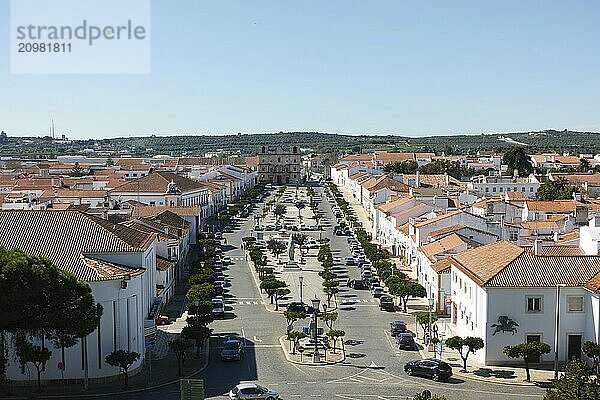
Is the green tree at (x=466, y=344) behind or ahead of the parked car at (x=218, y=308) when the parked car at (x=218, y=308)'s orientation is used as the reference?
ahead

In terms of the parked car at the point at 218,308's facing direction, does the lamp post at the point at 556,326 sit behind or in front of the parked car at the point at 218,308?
in front

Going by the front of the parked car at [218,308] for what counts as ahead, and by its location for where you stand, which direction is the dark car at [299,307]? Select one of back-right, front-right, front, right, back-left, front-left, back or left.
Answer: left

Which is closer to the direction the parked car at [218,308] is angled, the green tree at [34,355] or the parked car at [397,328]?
the green tree

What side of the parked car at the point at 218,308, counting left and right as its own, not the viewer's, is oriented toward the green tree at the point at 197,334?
front
